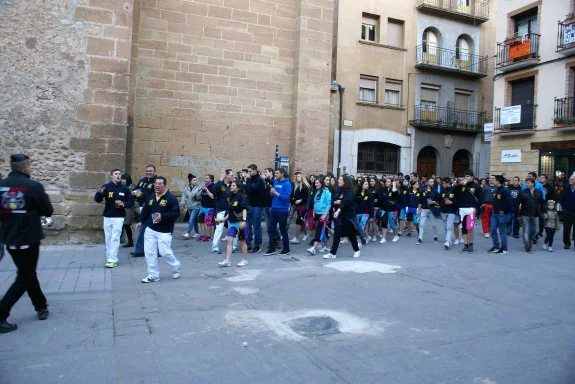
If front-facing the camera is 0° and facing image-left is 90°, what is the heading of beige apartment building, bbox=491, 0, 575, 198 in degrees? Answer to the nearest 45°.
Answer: approximately 45°

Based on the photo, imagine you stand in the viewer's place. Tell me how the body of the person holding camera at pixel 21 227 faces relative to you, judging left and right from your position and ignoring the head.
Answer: facing away from the viewer and to the right of the viewer

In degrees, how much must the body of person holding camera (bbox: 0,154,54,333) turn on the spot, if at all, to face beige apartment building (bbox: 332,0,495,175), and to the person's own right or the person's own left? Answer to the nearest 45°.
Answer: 0° — they already face it

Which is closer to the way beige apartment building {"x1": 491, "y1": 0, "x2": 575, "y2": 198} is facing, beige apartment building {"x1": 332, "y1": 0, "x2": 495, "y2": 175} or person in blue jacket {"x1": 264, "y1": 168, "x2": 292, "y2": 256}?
the person in blue jacket

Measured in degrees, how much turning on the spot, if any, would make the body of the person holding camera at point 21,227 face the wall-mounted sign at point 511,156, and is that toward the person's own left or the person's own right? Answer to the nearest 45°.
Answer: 0° — they already face it
